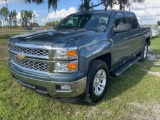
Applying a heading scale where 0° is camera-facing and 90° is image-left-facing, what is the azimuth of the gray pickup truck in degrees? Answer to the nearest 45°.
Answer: approximately 45°
